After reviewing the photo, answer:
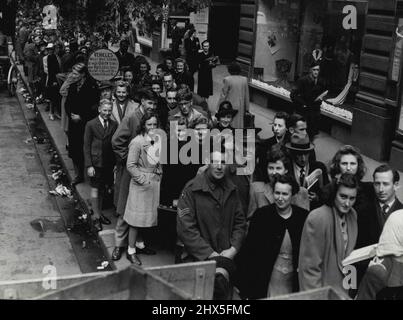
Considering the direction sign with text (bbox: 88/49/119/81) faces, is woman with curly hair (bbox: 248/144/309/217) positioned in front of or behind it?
in front

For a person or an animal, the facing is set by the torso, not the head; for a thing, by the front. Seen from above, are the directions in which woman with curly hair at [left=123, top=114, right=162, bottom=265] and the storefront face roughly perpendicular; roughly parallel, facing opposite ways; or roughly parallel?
roughly perpendicular

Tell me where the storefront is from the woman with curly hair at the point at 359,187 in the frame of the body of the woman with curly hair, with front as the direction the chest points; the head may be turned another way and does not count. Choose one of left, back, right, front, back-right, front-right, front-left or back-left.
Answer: back

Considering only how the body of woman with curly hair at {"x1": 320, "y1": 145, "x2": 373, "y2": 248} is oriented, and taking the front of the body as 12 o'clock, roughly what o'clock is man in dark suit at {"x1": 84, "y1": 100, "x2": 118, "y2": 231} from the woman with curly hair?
The man in dark suit is roughly at 4 o'clock from the woman with curly hair.

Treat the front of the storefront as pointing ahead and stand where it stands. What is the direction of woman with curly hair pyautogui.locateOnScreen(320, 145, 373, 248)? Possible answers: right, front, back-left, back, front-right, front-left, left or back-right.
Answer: front-left

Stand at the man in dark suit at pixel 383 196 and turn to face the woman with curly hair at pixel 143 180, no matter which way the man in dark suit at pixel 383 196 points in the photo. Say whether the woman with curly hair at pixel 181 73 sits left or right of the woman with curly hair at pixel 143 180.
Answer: right

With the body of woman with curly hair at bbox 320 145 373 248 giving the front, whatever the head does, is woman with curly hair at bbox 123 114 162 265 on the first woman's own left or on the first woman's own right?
on the first woman's own right

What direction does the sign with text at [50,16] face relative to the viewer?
toward the camera

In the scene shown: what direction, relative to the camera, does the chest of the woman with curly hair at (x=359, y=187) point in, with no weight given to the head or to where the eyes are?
toward the camera

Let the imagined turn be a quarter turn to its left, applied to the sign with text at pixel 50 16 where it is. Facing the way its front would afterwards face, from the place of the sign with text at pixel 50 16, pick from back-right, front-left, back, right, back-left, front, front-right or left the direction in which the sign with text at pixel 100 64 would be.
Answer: front-right

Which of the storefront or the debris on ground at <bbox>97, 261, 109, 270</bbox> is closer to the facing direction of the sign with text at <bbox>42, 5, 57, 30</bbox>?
the debris on ground
